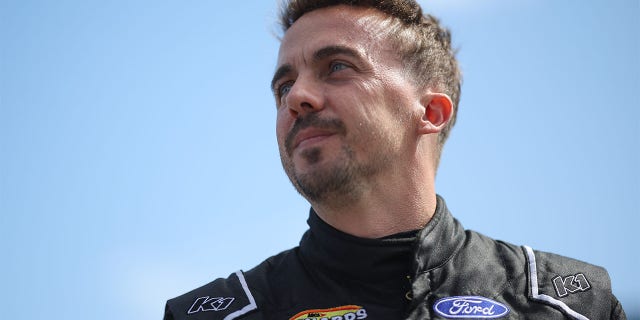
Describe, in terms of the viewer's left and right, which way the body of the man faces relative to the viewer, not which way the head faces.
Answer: facing the viewer

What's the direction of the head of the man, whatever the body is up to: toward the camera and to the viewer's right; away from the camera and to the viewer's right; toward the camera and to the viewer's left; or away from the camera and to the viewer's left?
toward the camera and to the viewer's left
